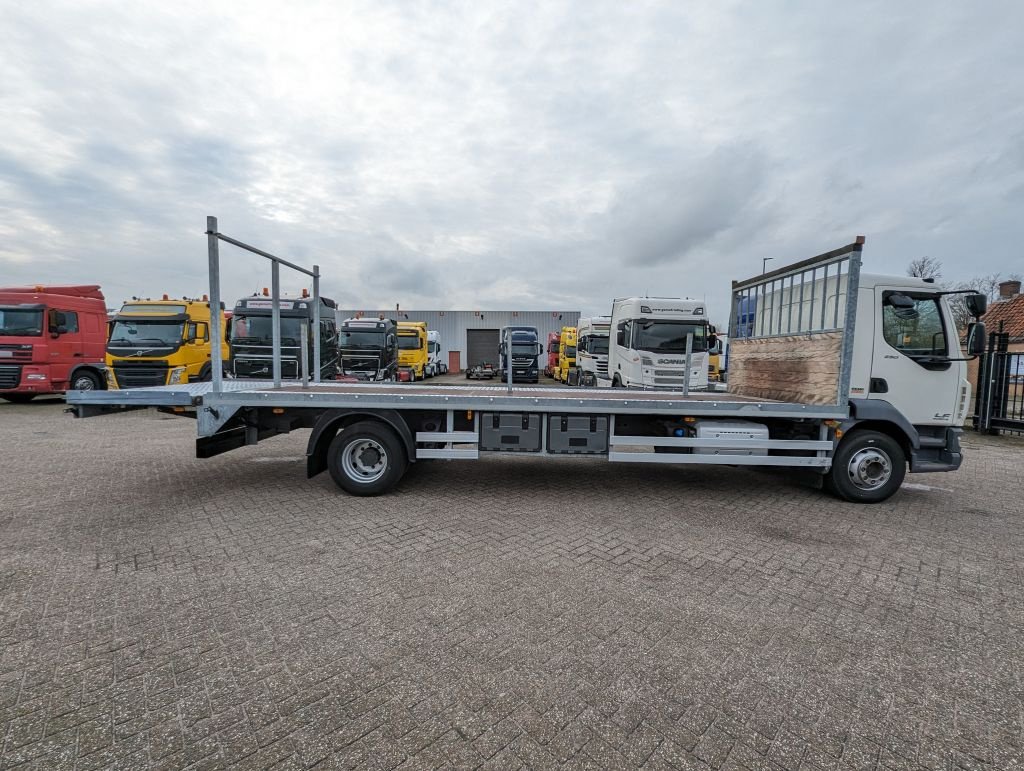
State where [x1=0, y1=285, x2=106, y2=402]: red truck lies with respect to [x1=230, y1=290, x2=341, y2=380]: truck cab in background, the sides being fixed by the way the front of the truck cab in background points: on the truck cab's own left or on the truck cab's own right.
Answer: on the truck cab's own right

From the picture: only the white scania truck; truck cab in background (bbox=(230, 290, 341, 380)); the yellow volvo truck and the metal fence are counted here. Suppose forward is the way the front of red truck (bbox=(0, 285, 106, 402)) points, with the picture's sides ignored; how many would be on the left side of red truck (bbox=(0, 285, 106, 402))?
4

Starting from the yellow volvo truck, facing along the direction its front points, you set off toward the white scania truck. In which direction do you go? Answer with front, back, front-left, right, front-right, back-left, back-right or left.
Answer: left

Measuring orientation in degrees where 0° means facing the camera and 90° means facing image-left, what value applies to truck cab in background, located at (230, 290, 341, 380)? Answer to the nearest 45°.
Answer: approximately 45°

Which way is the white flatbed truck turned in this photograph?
to the viewer's right

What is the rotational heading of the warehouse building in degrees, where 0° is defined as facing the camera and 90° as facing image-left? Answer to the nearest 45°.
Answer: approximately 0°

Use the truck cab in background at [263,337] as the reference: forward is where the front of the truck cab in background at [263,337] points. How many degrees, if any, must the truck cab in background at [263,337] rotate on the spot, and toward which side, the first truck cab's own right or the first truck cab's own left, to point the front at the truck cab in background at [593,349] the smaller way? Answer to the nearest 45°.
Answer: approximately 135° to the first truck cab's own left

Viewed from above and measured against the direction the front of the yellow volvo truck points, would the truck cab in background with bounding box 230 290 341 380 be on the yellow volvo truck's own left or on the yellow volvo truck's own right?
on the yellow volvo truck's own left

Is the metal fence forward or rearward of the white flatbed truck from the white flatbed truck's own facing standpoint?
forward

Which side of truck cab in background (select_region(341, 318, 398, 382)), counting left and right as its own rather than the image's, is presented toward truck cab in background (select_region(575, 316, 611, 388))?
left

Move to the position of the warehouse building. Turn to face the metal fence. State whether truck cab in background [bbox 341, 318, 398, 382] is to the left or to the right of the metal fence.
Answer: right
